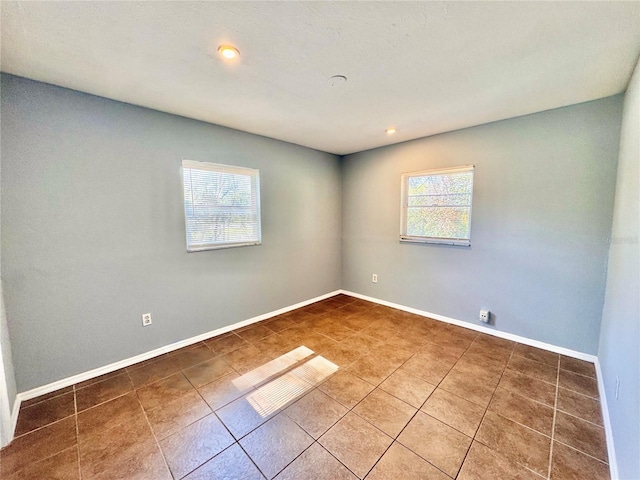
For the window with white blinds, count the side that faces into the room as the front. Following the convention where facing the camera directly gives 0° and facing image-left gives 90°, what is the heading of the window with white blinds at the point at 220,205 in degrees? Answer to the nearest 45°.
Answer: approximately 315°

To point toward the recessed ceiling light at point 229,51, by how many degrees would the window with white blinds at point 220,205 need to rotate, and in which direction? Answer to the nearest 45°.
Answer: approximately 45° to its right

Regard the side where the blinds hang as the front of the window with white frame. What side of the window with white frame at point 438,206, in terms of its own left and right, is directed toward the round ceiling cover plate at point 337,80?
front

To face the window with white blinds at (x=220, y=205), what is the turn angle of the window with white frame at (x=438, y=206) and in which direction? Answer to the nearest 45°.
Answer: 0° — it already faces it

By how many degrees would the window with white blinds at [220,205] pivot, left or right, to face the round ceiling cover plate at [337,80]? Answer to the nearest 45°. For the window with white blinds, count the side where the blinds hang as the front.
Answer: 0° — it already faces it
